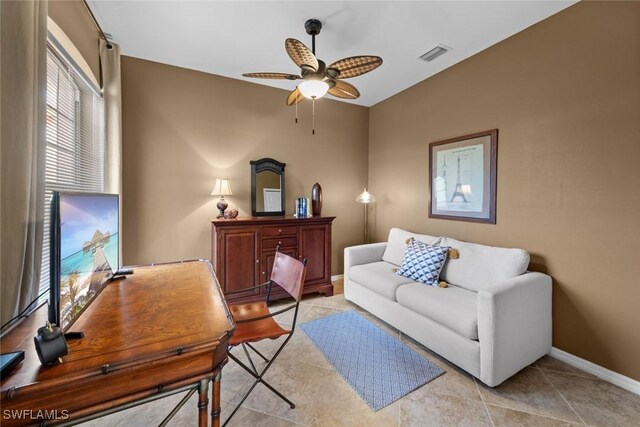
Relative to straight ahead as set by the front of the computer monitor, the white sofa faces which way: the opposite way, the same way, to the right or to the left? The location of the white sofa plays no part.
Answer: the opposite way

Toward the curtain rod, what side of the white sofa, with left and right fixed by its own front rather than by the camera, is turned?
front

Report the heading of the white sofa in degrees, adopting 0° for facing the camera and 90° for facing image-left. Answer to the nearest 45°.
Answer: approximately 45°

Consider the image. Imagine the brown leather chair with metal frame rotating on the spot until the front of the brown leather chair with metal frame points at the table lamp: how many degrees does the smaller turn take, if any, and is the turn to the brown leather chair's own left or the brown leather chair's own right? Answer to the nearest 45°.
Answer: approximately 135° to the brown leather chair's own right

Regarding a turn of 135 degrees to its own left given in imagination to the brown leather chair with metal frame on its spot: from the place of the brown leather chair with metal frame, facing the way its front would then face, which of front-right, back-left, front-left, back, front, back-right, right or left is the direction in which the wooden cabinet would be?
left

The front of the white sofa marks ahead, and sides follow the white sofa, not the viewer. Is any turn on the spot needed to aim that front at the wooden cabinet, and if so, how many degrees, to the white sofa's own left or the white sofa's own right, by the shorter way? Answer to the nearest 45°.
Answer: approximately 45° to the white sofa's own right

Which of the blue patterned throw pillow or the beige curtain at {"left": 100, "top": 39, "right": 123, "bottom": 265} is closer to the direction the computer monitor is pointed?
the blue patterned throw pillow

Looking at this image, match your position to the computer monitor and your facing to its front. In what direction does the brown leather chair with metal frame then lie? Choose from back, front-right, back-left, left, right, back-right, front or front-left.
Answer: front-left

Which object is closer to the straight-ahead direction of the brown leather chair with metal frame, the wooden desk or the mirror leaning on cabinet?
the wooden desk

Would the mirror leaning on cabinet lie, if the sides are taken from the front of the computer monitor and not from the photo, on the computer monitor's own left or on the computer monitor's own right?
on the computer monitor's own left

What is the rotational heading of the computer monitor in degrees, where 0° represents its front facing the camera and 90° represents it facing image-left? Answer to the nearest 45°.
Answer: approximately 315°

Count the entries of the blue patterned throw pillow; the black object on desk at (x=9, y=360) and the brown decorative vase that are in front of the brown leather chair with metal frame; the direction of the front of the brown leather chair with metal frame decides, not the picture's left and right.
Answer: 1

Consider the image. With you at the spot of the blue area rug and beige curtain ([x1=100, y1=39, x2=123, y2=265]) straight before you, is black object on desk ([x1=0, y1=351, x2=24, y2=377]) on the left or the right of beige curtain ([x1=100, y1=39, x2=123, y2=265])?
left

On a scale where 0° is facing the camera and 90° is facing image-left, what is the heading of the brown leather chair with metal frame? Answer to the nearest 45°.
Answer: approximately 45°
